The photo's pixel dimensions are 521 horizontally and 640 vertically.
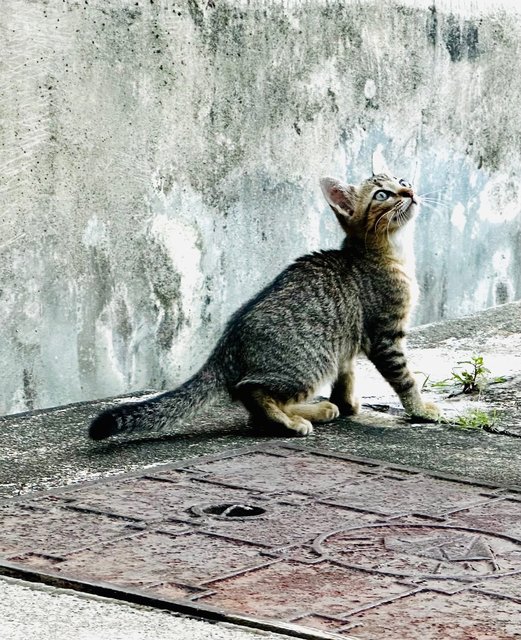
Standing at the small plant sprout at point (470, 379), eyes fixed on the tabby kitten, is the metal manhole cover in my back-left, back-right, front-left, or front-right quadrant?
front-left

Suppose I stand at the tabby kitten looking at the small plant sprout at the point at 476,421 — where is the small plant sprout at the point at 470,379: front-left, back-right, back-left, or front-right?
front-left

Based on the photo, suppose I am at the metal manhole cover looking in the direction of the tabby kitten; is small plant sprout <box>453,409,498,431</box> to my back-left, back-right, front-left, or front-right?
front-right

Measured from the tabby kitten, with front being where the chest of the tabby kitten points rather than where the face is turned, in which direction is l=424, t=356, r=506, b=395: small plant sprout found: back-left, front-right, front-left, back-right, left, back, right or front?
front-left

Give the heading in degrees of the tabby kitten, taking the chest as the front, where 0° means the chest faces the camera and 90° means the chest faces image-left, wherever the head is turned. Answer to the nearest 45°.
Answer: approximately 270°

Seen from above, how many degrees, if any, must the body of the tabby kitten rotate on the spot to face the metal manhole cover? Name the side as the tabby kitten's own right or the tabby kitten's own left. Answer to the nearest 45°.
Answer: approximately 90° to the tabby kitten's own right

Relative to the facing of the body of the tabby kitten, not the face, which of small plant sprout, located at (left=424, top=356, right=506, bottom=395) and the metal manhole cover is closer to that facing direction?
the small plant sprout

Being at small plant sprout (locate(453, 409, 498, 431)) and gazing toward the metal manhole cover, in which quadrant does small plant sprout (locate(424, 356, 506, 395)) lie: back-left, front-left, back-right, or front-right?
back-right

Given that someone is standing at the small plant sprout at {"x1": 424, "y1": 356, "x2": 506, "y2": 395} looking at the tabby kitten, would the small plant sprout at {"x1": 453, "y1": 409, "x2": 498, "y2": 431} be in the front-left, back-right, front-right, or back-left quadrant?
front-left

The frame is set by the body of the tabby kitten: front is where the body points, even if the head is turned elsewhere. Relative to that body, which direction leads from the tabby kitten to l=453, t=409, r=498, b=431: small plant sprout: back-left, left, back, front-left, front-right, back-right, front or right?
front

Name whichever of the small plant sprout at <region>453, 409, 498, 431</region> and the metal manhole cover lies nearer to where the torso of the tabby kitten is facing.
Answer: the small plant sprout
